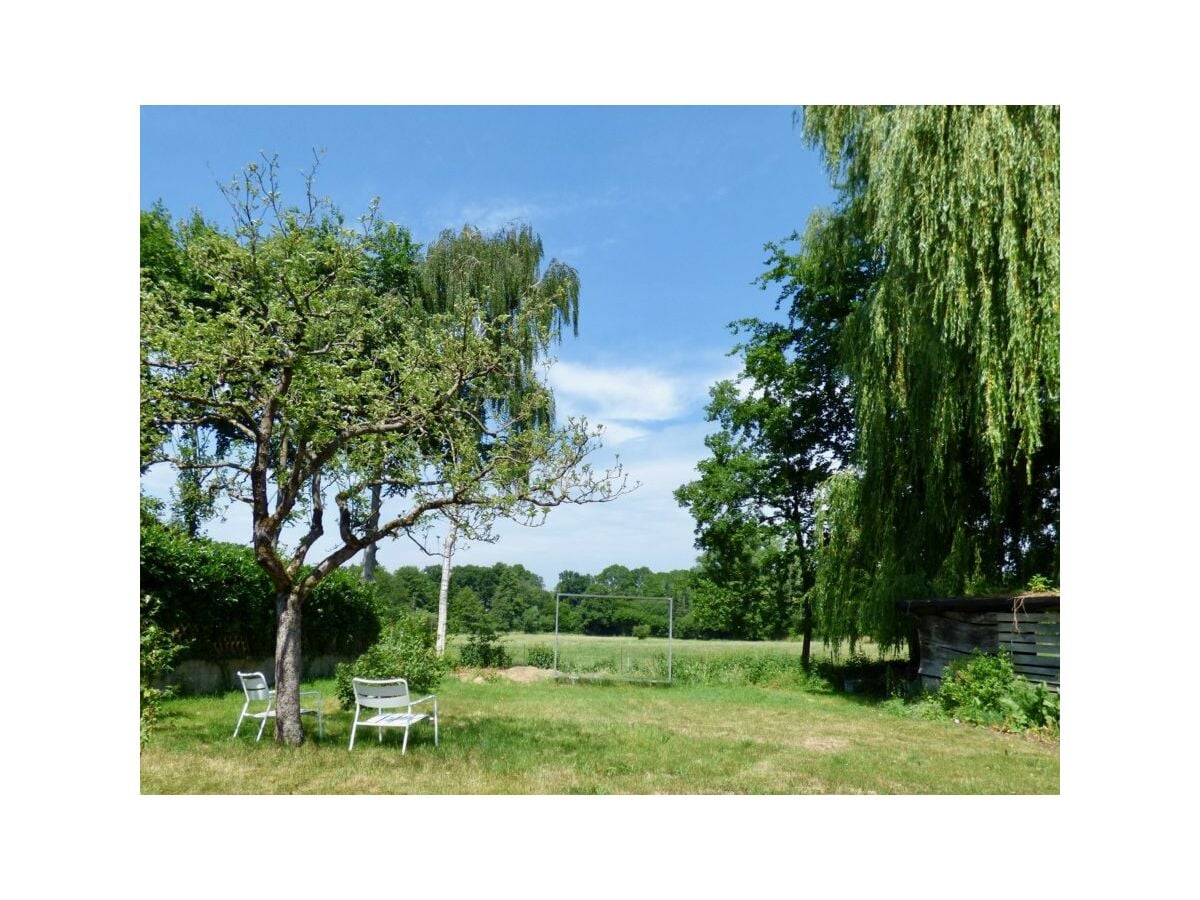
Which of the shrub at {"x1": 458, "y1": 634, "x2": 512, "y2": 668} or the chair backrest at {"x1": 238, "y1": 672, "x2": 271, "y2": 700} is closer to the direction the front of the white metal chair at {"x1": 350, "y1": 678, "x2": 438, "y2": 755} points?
the shrub

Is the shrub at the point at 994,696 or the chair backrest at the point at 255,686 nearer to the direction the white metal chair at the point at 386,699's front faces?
the shrub
